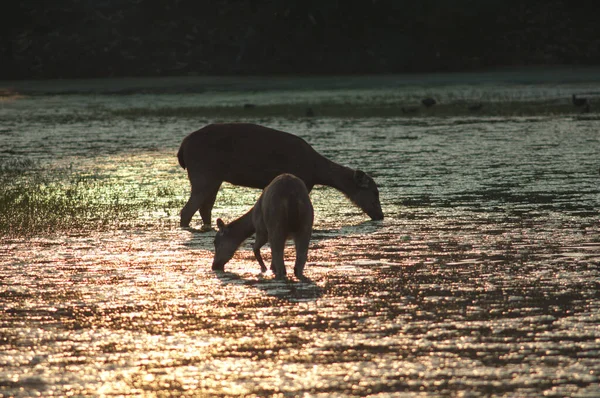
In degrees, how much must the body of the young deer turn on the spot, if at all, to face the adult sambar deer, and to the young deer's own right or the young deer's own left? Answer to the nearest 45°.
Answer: approximately 45° to the young deer's own right

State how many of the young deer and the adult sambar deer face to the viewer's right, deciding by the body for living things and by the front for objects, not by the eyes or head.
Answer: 1

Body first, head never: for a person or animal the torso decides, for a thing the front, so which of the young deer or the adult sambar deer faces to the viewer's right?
the adult sambar deer

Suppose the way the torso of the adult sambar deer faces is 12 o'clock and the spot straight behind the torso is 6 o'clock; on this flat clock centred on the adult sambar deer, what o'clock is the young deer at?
The young deer is roughly at 3 o'clock from the adult sambar deer.

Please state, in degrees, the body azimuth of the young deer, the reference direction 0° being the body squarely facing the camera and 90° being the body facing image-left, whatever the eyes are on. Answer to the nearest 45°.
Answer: approximately 135°

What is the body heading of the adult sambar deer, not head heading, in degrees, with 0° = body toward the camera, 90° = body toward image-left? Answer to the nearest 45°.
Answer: approximately 270°
